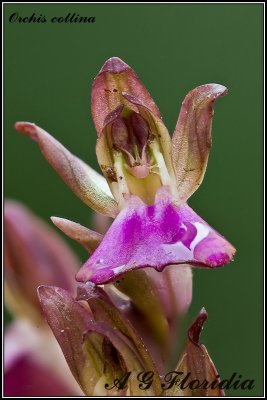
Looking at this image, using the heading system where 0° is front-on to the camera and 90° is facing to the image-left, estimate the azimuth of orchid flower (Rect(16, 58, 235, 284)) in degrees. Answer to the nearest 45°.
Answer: approximately 0°
